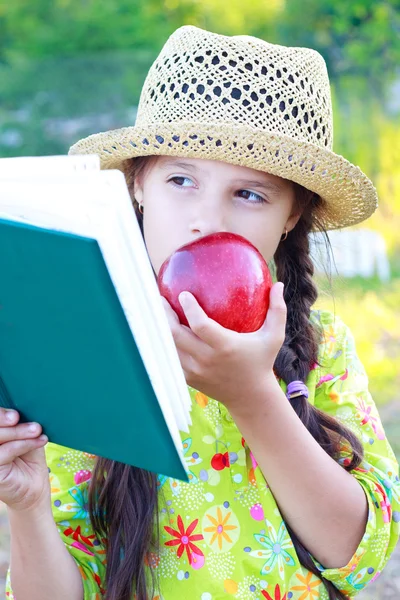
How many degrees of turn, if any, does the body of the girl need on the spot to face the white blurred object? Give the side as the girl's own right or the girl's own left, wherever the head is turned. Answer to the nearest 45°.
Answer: approximately 180°

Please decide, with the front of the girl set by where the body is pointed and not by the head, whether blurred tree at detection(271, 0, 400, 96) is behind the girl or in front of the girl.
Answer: behind

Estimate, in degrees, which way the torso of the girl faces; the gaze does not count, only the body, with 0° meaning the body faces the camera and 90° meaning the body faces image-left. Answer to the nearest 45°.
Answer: approximately 0°
